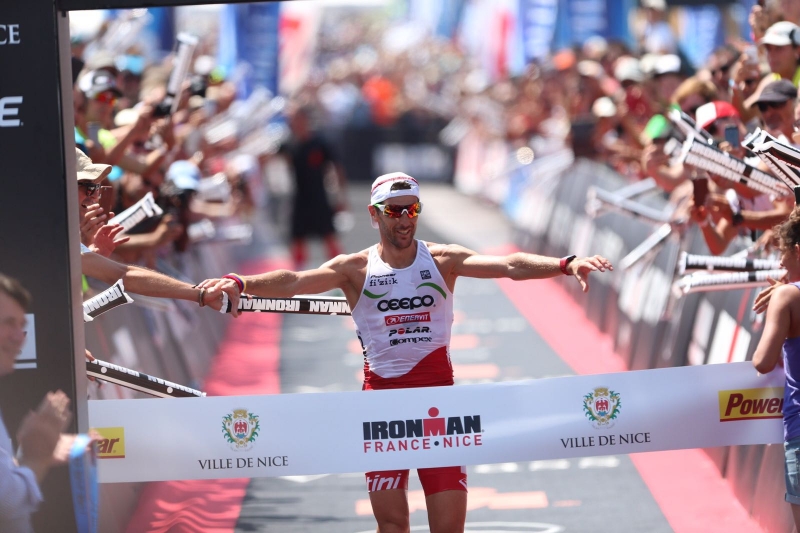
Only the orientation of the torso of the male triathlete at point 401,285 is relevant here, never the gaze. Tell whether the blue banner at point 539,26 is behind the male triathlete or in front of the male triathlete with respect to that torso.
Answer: behind

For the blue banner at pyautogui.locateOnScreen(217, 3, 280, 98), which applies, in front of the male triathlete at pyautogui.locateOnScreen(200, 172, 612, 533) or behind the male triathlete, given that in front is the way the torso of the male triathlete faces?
behind

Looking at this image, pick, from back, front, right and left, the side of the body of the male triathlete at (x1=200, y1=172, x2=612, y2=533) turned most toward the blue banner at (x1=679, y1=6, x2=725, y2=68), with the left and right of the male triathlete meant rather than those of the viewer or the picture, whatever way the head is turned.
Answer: back

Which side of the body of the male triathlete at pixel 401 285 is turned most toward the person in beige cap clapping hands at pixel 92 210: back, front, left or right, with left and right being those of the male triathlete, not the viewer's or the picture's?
right

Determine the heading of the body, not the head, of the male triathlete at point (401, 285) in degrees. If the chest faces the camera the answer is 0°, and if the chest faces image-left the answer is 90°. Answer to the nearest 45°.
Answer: approximately 0°

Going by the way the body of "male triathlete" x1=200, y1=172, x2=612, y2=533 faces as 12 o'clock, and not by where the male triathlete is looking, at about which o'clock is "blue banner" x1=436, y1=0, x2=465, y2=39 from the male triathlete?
The blue banner is roughly at 6 o'clock from the male triathlete.

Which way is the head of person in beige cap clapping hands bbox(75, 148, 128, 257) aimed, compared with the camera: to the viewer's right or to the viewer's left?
to the viewer's right
